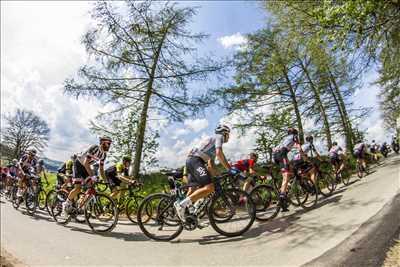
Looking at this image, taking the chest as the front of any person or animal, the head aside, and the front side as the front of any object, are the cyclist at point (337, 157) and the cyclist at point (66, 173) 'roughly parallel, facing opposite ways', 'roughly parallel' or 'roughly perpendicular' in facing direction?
roughly parallel

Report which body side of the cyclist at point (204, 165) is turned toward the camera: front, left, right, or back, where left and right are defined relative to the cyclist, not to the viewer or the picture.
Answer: right

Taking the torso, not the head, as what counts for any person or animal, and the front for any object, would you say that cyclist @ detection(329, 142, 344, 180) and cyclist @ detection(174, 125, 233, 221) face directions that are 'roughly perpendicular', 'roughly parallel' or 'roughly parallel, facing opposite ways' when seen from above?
roughly parallel
